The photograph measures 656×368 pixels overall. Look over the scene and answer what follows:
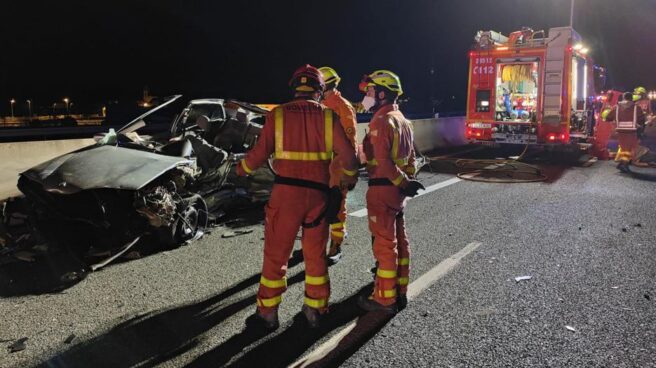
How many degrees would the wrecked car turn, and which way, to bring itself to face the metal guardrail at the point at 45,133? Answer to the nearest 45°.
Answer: approximately 135° to its right

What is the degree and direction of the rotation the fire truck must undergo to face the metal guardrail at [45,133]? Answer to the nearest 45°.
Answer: approximately 90° to its left

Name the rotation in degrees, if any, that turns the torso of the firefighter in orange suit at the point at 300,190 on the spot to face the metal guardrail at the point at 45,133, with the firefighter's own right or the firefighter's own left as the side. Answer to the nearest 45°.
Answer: approximately 45° to the firefighter's own left

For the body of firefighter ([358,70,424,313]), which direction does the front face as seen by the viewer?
to the viewer's left

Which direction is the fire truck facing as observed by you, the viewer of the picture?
facing away from the viewer

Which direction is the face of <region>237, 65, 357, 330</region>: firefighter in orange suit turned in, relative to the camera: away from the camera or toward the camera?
away from the camera

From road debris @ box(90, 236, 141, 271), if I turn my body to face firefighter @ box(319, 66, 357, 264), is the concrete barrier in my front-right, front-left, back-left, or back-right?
back-left

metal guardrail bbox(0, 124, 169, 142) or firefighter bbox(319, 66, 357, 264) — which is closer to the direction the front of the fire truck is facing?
the metal guardrail

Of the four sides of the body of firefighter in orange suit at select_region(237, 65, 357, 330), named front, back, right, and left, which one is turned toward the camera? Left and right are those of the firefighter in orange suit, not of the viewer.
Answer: back
